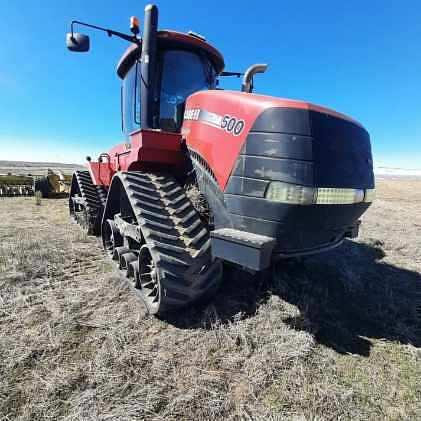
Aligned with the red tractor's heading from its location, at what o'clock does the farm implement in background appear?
The farm implement in background is roughly at 6 o'clock from the red tractor.

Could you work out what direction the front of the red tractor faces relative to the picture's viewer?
facing the viewer and to the right of the viewer
